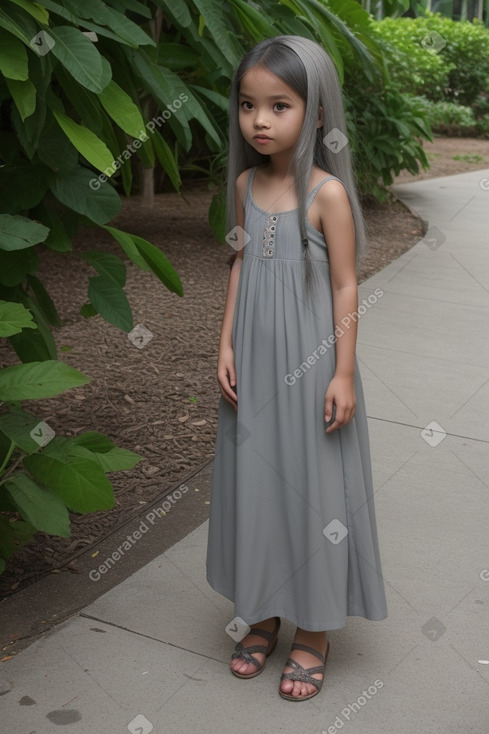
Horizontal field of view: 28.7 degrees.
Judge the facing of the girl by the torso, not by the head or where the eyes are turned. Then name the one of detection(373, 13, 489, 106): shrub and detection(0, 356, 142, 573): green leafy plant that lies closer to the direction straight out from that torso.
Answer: the green leafy plant

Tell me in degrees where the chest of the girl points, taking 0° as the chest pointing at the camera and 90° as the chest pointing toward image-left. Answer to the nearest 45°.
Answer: approximately 45°

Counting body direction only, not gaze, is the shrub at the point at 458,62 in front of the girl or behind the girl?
behind
